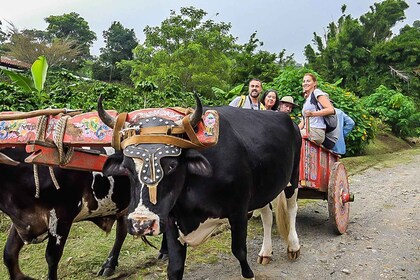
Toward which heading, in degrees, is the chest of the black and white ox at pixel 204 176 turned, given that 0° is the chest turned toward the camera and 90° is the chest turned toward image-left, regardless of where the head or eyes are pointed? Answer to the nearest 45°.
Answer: approximately 45°

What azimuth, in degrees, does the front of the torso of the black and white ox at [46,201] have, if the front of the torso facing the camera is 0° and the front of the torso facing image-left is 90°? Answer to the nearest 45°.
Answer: approximately 45°

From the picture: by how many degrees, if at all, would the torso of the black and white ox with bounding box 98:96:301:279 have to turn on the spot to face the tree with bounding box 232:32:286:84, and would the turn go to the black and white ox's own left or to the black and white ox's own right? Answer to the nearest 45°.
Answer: approximately 135° to the black and white ox's own right

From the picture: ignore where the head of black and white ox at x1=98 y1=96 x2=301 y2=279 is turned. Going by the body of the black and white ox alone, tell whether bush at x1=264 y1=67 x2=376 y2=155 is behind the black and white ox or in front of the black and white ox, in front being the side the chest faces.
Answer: behind

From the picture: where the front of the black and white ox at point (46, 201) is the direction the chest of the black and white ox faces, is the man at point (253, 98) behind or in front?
behind

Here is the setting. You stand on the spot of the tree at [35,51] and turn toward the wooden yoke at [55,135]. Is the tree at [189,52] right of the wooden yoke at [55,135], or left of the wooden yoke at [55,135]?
left

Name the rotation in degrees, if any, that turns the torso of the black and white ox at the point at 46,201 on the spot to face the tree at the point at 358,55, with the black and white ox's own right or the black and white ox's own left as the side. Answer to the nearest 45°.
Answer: approximately 180°

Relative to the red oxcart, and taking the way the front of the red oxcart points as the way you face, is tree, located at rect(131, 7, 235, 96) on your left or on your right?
on your right

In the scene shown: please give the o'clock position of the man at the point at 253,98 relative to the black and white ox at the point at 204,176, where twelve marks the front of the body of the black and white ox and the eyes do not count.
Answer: The man is roughly at 5 o'clock from the black and white ox.

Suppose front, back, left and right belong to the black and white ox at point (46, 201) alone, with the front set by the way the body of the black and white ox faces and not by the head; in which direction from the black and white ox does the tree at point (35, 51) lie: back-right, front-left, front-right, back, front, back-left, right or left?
back-right
